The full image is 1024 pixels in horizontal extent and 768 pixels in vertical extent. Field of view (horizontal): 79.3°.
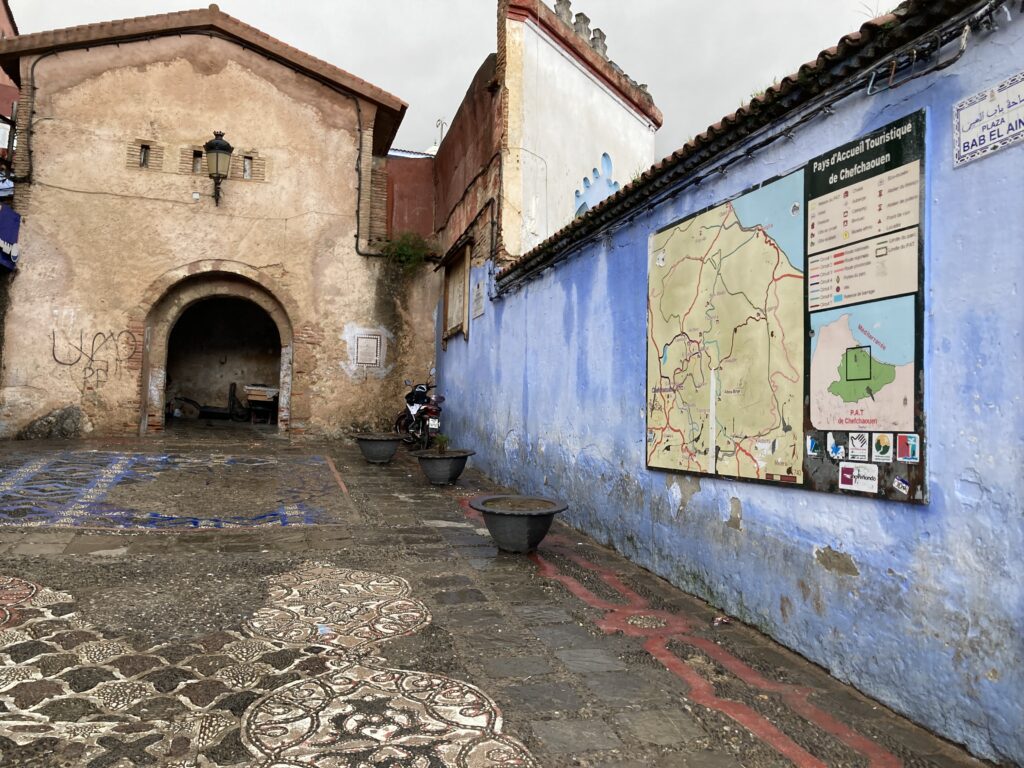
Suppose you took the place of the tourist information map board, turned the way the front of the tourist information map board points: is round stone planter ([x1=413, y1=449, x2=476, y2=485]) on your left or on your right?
on your right

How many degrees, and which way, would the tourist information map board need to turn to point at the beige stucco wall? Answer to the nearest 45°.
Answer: approximately 90° to its right

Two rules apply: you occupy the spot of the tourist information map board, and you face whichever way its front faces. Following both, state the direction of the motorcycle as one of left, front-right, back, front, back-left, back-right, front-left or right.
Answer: right

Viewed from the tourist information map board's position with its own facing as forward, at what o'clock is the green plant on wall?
The green plant on wall is roughly at 3 o'clock from the tourist information map board.

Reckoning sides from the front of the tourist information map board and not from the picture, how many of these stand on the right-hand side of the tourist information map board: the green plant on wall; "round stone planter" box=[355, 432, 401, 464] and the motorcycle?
3

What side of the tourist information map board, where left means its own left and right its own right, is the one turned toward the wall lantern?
right

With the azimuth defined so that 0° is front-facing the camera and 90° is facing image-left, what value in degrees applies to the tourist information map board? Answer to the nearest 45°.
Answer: approximately 45°
